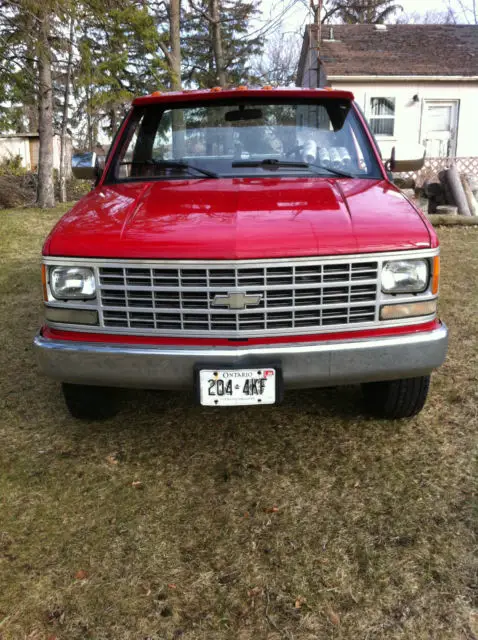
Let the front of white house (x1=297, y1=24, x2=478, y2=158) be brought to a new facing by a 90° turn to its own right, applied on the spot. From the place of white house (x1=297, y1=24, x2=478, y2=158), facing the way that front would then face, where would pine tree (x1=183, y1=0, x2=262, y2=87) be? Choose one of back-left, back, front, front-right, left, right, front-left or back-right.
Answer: front-right

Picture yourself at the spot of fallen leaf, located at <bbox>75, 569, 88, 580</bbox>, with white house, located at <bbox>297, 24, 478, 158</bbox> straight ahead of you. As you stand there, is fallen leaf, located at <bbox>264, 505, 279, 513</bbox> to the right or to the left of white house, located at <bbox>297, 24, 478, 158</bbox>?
right

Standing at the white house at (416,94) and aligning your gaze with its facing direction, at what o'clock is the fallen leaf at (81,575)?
The fallen leaf is roughly at 12 o'clock from the white house.

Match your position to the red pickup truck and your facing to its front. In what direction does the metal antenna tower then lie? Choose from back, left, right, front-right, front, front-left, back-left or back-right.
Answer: back

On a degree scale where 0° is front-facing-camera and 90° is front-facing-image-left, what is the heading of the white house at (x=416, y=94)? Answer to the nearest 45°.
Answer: approximately 0°

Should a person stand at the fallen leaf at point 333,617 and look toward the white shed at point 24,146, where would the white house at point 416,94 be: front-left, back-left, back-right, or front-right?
front-right

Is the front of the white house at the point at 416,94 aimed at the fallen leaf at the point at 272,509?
yes

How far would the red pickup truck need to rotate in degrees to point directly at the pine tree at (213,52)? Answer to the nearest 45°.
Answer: approximately 180°

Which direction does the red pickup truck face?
toward the camera

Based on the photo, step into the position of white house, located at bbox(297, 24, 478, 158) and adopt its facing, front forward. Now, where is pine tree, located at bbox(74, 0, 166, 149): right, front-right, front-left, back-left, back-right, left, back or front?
front-right

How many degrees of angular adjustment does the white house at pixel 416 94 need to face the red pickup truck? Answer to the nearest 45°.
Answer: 0° — it already faces it

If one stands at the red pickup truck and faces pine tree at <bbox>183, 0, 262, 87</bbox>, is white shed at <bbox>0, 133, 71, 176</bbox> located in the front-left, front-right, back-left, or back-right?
front-left

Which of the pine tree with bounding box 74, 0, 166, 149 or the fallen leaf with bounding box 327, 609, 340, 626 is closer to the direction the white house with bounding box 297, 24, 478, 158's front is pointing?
the fallen leaf

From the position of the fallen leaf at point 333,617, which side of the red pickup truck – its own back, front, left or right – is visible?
front

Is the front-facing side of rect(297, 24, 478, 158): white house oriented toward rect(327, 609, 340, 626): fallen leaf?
yes

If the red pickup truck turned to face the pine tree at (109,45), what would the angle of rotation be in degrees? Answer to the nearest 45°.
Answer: approximately 180°

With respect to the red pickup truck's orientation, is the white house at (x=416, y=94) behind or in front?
behind

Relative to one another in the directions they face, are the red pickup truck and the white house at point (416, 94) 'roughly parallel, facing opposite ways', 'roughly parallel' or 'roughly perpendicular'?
roughly parallel

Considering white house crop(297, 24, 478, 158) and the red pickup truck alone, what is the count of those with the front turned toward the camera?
2
